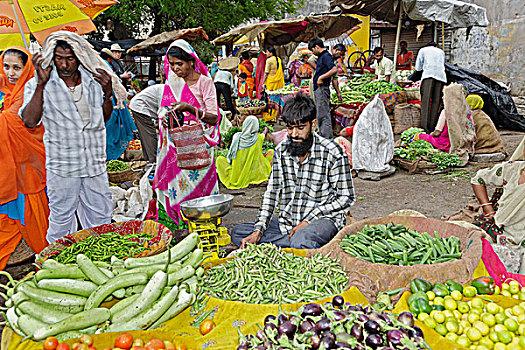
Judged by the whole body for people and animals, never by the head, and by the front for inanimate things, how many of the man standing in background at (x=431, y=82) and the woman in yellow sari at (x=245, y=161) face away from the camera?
2

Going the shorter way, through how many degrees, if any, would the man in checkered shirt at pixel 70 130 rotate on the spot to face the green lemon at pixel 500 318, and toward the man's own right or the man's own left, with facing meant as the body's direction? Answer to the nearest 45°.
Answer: approximately 45° to the man's own left

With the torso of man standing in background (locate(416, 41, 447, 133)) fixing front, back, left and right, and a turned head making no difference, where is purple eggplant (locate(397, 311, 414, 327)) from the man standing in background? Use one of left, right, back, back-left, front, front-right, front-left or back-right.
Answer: back

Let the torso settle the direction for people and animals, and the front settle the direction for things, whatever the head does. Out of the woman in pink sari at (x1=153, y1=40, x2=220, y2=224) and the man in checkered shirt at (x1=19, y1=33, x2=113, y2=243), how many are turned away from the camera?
0

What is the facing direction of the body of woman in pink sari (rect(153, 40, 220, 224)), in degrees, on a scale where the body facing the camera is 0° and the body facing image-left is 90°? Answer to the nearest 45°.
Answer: approximately 45°

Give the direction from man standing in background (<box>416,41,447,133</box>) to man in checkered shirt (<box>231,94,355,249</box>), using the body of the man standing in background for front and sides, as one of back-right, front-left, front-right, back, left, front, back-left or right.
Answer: back

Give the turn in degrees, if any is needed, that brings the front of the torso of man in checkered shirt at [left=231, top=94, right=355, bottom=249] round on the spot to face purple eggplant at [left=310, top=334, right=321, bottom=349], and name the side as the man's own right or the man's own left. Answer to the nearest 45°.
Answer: approximately 45° to the man's own left

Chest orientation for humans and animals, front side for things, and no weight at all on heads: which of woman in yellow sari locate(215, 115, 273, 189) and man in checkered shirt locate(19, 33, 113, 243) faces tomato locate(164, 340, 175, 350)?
the man in checkered shirt

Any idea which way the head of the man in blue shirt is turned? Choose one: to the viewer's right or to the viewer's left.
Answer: to the viewer's left

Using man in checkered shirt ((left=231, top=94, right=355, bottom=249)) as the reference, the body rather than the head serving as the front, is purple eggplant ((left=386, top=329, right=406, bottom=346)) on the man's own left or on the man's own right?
on the man's own left

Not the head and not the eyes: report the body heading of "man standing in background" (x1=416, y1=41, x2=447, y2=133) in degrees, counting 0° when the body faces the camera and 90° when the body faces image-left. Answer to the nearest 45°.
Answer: approximately 180°

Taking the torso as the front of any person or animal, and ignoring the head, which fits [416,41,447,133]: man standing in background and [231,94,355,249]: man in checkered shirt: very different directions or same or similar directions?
very different directions

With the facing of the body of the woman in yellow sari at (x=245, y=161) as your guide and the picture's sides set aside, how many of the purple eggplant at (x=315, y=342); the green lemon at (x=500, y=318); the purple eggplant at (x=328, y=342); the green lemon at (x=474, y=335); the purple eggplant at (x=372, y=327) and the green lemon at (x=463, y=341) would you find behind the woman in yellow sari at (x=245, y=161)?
6

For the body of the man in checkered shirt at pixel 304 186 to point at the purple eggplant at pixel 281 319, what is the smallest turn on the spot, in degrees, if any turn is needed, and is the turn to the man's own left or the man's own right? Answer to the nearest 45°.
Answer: approximately 45° to the man's own left

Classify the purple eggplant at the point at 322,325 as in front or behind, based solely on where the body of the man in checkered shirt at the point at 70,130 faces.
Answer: in front

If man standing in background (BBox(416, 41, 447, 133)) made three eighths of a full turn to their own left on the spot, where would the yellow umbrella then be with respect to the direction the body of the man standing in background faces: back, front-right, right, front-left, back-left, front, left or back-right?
front

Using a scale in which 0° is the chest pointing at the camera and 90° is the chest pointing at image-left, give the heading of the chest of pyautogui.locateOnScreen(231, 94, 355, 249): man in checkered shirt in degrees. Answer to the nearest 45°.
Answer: approximately 45°

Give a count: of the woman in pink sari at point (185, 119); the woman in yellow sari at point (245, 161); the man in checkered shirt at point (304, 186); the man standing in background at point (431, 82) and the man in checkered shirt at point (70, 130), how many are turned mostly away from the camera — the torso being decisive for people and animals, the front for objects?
2

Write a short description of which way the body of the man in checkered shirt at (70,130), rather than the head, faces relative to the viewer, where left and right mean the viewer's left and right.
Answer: facing the viewer

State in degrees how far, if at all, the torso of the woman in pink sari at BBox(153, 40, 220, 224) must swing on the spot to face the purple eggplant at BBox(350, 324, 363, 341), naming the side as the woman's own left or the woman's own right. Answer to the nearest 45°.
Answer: approximately 45° to the woman's own left
